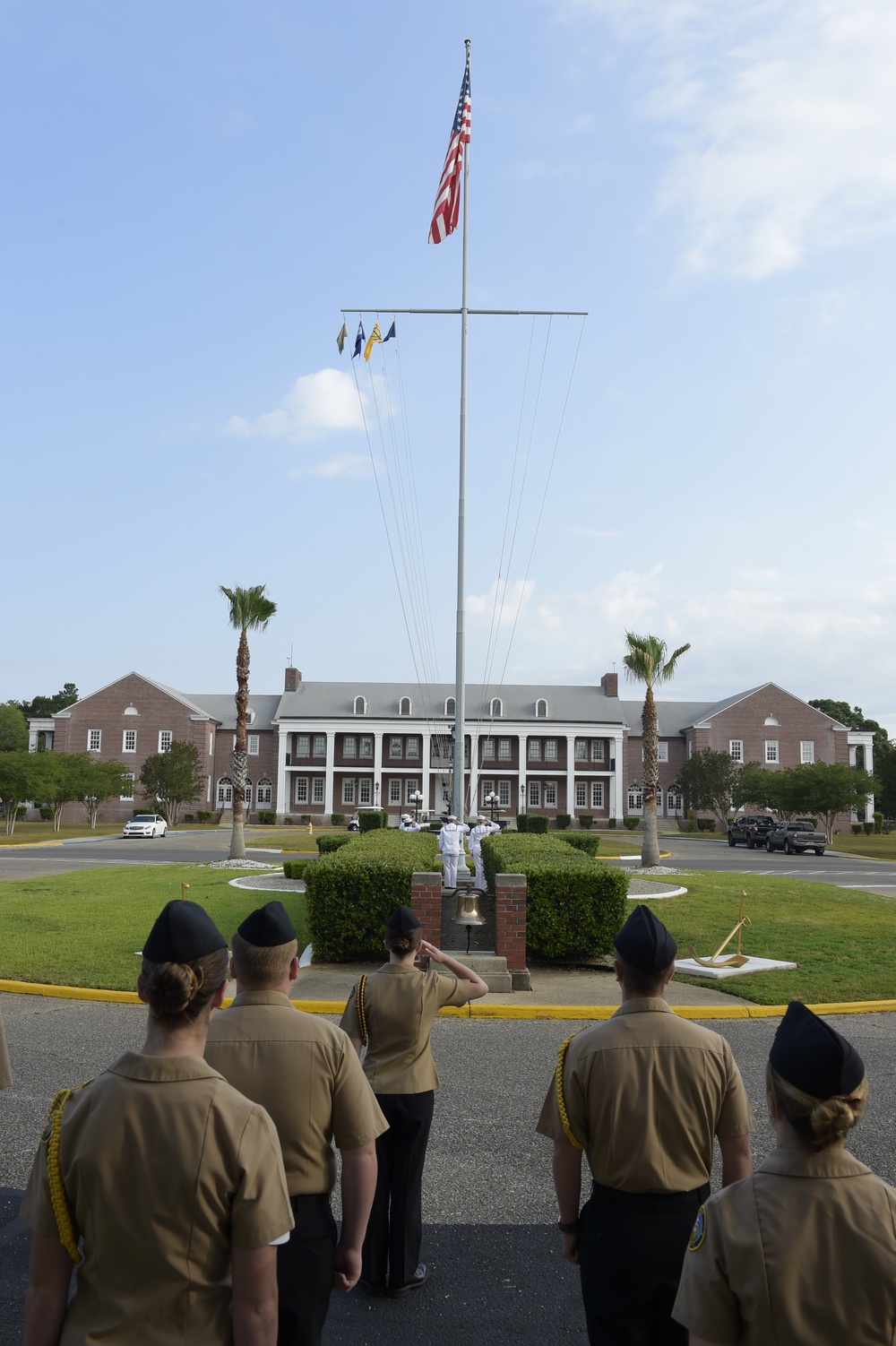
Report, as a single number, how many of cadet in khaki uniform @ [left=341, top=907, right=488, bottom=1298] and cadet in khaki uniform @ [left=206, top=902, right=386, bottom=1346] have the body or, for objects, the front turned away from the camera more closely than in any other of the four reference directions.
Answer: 2

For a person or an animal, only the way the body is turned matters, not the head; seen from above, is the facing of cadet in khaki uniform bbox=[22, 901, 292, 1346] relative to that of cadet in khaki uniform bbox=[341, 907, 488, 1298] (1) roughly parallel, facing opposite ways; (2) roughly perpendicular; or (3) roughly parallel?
roughly parallel

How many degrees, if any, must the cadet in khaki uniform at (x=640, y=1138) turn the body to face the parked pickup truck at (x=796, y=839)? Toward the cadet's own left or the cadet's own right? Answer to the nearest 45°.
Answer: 0° — they already face it

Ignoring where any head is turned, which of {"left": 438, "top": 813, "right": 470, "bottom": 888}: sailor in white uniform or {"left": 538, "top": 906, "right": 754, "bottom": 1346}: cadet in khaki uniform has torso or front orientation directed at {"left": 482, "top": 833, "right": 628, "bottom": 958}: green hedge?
the cadet in khaki uniform

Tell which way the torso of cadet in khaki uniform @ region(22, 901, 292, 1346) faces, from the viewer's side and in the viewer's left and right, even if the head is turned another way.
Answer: facing away from the viewer

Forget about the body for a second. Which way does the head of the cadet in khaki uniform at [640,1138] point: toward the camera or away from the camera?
away from the camera

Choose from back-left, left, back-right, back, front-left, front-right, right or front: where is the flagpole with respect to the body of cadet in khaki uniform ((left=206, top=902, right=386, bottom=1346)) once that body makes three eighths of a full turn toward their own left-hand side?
back-right

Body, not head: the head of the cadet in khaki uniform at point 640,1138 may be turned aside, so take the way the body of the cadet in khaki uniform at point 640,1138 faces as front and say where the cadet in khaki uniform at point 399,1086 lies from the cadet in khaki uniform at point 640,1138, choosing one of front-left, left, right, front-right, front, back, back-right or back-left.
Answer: front-left

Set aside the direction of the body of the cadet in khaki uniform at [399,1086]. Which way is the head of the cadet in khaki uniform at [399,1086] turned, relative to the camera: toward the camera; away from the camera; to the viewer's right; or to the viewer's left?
away from the camera

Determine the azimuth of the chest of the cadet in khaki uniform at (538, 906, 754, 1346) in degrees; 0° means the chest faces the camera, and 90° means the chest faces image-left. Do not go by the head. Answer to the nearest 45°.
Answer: approximately 180°

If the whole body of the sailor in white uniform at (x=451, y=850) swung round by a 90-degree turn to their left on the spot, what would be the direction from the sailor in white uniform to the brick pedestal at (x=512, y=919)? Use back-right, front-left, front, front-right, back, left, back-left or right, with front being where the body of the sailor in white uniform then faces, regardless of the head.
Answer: left

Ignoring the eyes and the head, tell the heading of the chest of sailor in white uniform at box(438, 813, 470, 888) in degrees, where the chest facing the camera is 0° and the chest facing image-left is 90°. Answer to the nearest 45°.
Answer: approximately 180°

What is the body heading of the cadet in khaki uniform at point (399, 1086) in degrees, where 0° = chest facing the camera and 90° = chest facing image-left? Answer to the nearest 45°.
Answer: approximately 180°

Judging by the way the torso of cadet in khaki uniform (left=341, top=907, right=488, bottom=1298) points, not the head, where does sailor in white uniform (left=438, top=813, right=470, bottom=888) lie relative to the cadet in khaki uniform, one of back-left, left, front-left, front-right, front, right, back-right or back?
front

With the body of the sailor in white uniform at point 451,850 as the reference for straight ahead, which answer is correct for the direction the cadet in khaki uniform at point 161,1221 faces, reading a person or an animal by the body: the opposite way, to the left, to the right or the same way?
the same way

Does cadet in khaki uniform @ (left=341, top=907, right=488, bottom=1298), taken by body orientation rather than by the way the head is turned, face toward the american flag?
yes

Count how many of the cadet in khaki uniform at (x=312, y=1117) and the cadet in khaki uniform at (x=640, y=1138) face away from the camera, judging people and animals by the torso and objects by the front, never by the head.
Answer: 2

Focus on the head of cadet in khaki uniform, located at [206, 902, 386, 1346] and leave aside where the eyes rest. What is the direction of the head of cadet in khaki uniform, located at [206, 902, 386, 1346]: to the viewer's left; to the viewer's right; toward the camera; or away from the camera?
away from the camera

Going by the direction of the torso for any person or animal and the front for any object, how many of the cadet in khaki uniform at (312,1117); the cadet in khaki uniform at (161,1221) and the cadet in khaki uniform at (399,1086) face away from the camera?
3
